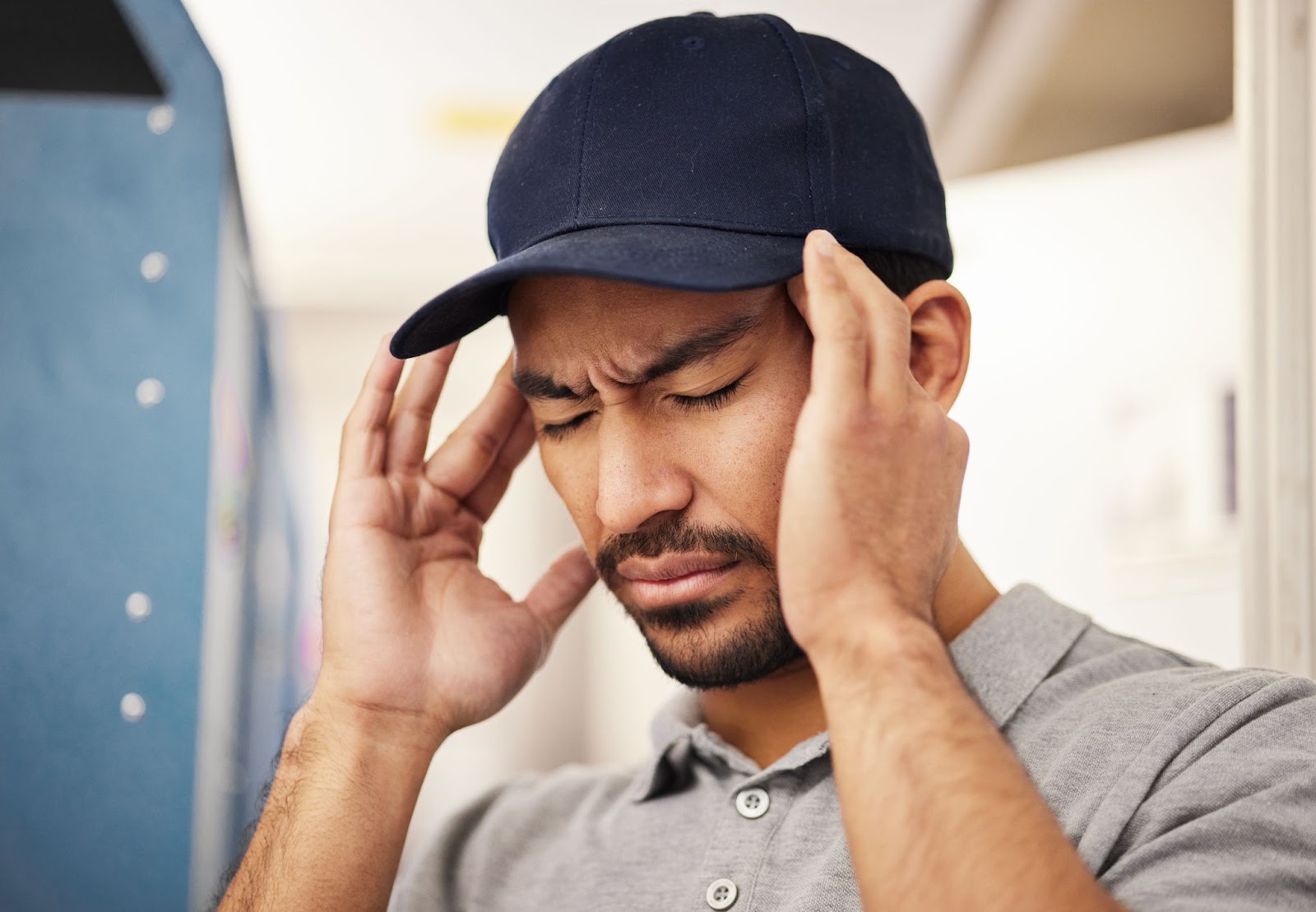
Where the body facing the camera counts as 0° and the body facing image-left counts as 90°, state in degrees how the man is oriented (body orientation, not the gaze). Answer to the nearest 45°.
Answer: approximately 45°

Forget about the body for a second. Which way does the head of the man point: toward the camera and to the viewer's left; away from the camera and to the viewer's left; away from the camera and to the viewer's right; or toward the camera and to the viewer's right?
toward the camera and to the viewer's left
